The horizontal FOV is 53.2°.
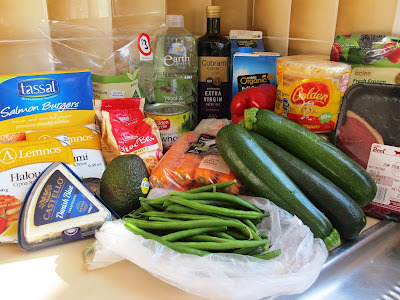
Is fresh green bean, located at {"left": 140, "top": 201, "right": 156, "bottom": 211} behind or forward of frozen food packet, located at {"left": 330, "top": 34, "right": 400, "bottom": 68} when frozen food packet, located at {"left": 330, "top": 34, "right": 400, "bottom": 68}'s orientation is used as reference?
forward

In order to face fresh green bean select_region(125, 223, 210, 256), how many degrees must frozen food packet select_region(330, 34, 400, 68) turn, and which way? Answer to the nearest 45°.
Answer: approximately 45° to its right

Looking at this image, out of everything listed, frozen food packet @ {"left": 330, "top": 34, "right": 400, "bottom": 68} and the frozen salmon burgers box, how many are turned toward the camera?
2

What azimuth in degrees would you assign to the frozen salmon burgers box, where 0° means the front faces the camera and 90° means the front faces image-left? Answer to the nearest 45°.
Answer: approximately 0°

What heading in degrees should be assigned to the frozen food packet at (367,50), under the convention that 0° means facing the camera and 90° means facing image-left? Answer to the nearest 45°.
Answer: approximately 0°
